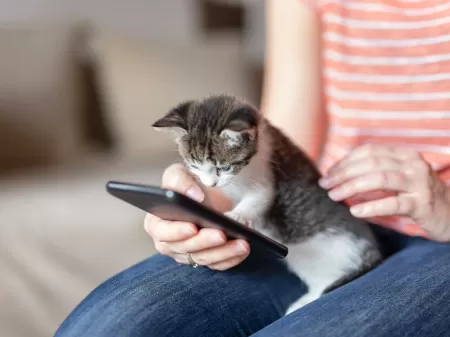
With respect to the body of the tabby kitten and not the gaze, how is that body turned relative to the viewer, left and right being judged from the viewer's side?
facing the viewer and to the left of the viewer

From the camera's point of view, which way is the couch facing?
toward the camera

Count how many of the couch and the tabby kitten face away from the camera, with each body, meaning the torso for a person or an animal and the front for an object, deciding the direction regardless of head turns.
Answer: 0
